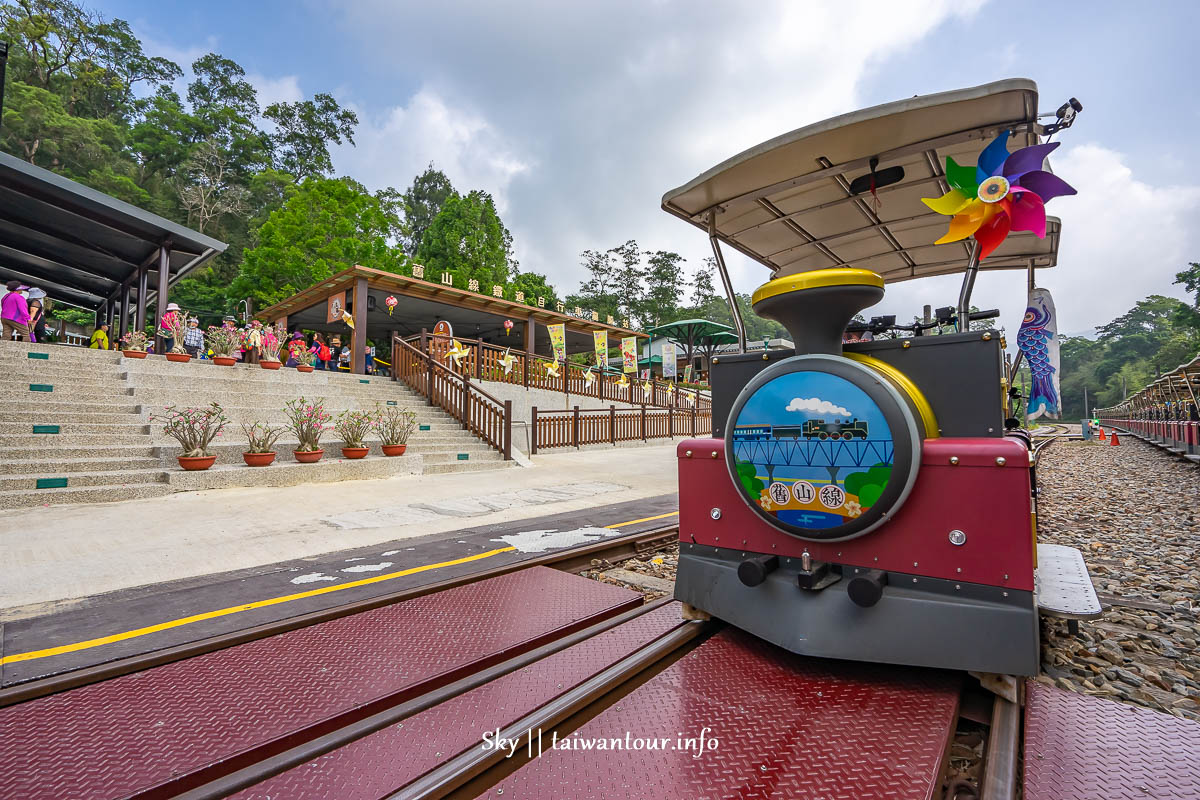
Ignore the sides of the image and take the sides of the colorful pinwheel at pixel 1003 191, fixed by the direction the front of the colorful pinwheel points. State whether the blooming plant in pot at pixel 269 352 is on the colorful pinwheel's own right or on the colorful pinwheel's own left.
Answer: on the colorful pinwheel's own right

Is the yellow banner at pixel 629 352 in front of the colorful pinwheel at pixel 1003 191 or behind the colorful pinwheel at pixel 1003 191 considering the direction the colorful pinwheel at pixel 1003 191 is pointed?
behind

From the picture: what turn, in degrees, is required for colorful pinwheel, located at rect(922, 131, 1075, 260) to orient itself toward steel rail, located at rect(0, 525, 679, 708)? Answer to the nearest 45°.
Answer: approximately 45° to its right

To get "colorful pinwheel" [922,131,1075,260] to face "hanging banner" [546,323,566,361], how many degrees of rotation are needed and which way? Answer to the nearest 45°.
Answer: approximately 135° to its right

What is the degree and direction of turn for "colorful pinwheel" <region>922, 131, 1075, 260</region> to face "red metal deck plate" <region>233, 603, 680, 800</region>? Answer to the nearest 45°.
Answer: approximately 45° to its right

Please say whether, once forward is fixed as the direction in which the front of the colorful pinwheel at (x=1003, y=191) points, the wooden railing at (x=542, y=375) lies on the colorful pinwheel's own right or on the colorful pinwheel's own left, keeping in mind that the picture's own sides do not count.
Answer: on the colorful pinwheel's own right

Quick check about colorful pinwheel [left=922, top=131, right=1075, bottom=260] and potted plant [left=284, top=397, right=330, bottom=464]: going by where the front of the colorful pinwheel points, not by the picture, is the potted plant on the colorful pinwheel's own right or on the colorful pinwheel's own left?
on the colorful pinwheel's own right

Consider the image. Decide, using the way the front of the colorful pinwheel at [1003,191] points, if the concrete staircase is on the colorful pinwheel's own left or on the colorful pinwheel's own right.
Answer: on the colorful pinwheel's own right

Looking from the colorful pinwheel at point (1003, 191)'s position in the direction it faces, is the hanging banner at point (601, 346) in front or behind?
behind

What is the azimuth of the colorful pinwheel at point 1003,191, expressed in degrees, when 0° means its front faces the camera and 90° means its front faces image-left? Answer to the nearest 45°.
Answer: approximately 0°

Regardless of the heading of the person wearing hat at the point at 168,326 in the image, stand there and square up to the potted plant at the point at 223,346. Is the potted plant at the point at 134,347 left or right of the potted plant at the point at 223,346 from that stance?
right

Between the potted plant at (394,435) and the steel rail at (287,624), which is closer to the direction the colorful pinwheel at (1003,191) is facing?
the steel rail
